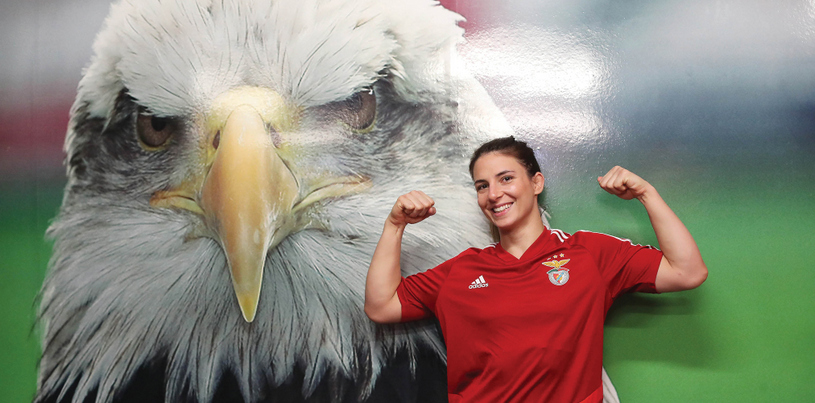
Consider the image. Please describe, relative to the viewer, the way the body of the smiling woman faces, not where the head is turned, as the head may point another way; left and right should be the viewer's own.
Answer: facing the viewer
